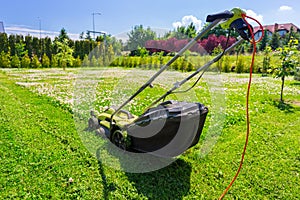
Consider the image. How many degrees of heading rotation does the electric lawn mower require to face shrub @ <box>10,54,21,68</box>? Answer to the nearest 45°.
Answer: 0° — it already faces it

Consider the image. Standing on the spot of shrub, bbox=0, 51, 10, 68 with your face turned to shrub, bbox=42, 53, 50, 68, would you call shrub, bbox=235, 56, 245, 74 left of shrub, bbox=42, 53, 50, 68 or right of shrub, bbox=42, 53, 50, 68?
right

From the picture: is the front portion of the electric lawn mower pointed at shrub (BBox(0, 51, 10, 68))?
yes

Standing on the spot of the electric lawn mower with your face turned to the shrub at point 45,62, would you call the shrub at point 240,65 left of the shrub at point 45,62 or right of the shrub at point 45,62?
right

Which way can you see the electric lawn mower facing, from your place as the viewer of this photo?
facing away from the viewer and to the left of the viewer

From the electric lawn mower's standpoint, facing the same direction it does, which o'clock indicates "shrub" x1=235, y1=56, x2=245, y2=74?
The shrub is roughly at 2 o'clock from the electric lawn mower.
